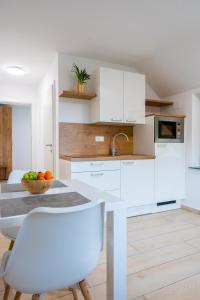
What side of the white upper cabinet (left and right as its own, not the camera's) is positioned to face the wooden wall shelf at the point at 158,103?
left

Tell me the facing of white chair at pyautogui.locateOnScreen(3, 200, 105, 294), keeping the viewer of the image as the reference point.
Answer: facing away from the viewer and to the left of the viewer

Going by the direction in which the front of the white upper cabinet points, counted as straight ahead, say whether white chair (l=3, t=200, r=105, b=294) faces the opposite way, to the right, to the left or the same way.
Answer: the opposite way
